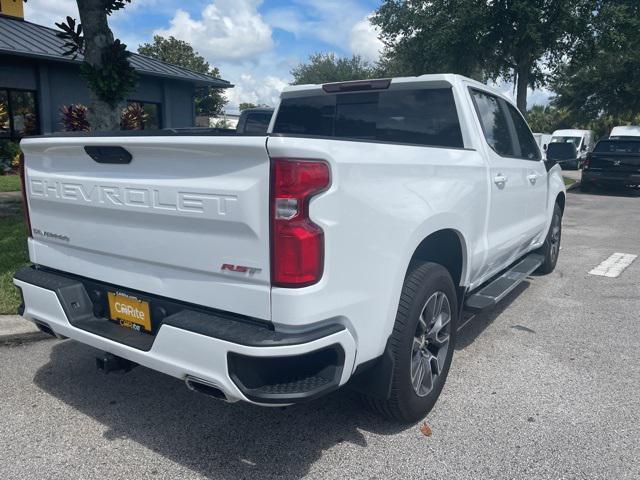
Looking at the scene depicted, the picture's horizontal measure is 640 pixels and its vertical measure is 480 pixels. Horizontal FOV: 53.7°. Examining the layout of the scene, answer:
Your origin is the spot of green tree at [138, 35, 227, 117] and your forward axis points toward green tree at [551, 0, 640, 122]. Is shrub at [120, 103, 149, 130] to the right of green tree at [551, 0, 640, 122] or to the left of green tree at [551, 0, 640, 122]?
right

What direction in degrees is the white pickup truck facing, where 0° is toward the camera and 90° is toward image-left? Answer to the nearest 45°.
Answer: approximately 225°

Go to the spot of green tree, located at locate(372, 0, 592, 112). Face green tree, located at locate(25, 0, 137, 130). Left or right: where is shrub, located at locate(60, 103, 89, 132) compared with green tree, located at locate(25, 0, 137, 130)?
right

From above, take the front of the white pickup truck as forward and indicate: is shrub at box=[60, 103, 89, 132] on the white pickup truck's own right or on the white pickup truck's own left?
on the white pickup truck's own left

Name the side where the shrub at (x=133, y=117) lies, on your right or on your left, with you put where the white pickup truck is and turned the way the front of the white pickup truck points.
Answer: on your left

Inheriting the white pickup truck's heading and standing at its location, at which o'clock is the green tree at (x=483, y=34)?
The green tree is roughly at 11 o'clock from the white pickup truck.

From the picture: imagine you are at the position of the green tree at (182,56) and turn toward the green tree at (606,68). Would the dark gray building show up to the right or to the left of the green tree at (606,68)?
right

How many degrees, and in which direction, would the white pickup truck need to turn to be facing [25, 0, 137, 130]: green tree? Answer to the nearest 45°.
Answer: approximately 90° to its left

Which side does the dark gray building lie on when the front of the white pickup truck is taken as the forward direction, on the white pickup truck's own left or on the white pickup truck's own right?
on the white pickup truck's own left

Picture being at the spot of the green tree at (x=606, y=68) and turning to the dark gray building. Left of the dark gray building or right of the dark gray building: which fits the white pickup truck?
left

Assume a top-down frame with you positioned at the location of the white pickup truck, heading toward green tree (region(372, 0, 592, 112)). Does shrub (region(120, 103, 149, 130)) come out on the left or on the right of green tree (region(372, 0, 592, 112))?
left
